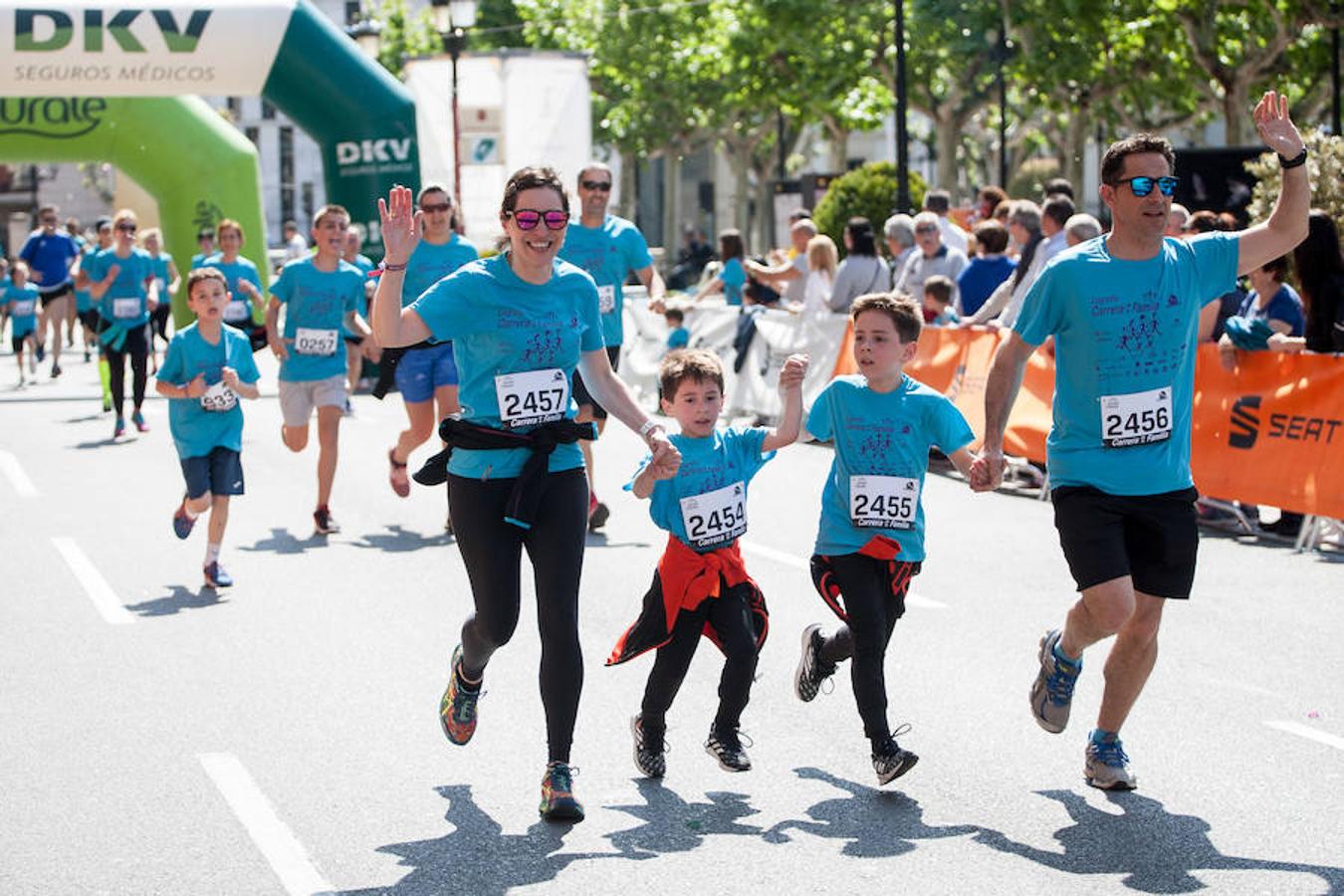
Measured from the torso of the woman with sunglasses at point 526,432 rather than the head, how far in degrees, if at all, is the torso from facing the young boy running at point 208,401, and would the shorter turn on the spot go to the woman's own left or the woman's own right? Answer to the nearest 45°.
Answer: approximately 180°

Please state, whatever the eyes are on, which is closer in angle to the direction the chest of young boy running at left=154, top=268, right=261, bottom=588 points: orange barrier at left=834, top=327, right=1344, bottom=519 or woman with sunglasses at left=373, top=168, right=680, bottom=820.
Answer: the woman with sunglasses

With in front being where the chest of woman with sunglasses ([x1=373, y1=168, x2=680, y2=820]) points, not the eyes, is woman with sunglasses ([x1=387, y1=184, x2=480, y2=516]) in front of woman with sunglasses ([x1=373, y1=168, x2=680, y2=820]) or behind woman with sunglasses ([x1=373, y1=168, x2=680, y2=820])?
behind

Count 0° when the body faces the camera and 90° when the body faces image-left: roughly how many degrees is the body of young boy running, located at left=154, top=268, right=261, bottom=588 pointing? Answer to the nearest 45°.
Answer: approximately 0°

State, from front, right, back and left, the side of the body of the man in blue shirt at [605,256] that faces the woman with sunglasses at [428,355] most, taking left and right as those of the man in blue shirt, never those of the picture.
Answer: right

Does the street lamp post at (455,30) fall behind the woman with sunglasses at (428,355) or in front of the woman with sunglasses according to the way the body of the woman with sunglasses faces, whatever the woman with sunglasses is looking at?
behind

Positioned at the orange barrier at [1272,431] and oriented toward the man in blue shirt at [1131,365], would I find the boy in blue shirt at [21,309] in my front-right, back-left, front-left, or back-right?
back-right

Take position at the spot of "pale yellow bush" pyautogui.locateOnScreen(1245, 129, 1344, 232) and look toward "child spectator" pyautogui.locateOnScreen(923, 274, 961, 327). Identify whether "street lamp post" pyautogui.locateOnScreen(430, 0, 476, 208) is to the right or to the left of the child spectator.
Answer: right

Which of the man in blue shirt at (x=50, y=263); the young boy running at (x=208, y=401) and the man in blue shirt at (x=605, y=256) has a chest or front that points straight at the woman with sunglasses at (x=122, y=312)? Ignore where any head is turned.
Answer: the man in blue shirt at (x=50, y=263)

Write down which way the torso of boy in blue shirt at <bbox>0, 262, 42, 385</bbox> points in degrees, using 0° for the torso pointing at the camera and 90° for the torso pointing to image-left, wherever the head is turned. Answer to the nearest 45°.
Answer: approximately 0°
